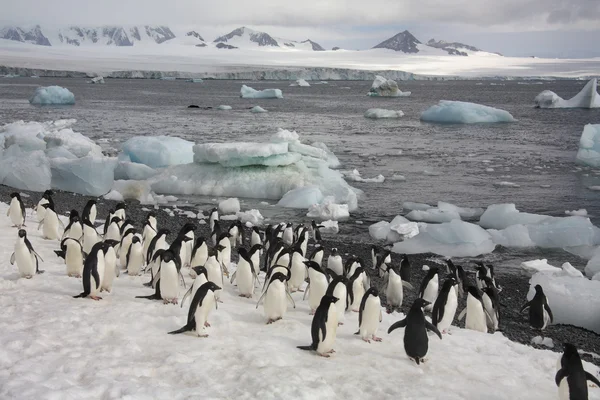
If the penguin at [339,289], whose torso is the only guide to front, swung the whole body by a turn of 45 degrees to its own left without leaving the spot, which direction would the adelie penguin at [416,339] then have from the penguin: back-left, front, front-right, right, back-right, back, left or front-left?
front-right

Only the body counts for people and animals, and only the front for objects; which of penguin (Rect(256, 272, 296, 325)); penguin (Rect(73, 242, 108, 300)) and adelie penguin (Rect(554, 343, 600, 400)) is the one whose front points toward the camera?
penguin (Rect(256, 272, 296, 325))

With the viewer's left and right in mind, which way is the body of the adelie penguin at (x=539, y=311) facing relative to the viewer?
facing away from the viewer and to the right of the viewer

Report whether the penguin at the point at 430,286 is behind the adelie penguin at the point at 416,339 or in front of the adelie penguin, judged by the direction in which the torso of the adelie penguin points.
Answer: in front

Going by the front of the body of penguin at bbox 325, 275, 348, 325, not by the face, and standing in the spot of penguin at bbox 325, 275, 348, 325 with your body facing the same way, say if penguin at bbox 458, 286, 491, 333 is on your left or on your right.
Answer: on your left

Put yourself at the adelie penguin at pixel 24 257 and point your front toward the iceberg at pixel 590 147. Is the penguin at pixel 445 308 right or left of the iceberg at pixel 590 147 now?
right

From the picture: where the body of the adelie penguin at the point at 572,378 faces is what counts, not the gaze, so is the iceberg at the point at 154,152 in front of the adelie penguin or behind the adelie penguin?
in front

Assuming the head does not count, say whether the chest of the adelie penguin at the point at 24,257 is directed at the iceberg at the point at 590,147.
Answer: no

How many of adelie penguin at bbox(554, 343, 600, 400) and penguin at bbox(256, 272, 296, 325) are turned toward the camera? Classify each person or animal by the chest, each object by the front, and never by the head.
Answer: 1

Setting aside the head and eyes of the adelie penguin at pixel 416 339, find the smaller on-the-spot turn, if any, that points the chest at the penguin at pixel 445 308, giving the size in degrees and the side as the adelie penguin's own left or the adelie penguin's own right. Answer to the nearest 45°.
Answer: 0° — it already faces it

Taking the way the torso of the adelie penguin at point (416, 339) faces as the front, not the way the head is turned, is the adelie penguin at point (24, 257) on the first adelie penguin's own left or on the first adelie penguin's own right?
on the first adelie penguin's own left

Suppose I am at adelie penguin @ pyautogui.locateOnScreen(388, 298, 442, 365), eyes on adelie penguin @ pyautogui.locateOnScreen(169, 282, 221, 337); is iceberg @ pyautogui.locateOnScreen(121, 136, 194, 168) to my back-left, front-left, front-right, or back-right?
front-right

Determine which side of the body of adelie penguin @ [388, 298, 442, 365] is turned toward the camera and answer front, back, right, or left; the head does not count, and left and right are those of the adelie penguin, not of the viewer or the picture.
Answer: back
